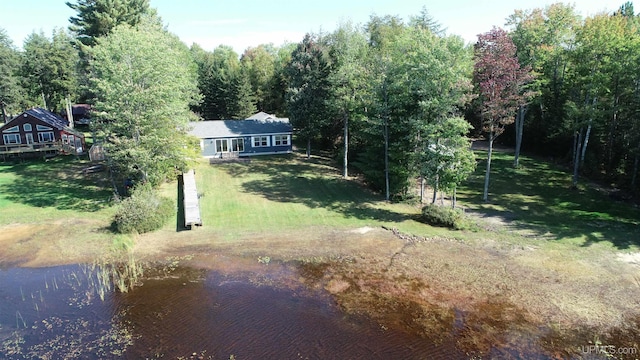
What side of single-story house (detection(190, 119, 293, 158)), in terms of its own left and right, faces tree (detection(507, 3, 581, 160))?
left

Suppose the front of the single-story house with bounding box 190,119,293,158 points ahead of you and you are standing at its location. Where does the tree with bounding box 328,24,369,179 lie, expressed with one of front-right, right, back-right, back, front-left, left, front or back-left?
front-left

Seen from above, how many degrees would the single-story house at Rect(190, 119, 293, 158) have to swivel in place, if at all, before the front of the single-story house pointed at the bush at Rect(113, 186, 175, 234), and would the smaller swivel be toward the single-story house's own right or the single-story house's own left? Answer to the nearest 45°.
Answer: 0° — it already faces it

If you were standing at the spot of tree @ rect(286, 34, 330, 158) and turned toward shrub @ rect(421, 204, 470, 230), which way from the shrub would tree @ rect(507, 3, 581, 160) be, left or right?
left

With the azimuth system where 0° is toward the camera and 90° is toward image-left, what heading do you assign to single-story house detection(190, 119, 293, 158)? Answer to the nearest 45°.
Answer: approximately 0°

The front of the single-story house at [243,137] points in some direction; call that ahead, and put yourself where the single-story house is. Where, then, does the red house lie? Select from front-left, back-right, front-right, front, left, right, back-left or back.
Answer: right

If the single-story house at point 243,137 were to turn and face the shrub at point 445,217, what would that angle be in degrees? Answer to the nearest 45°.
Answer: approximately 45° to its left

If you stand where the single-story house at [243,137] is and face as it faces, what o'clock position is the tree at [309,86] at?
The tree is roughly at 10 o'clock from the single-story house.

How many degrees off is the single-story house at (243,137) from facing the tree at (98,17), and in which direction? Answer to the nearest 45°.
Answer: approximately 90° to its right

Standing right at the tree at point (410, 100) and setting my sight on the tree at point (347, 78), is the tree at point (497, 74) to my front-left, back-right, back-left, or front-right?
back-right

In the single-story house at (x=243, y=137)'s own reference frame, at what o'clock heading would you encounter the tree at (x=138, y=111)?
The tree is roughly at 1 o'clock from the single-story house.
